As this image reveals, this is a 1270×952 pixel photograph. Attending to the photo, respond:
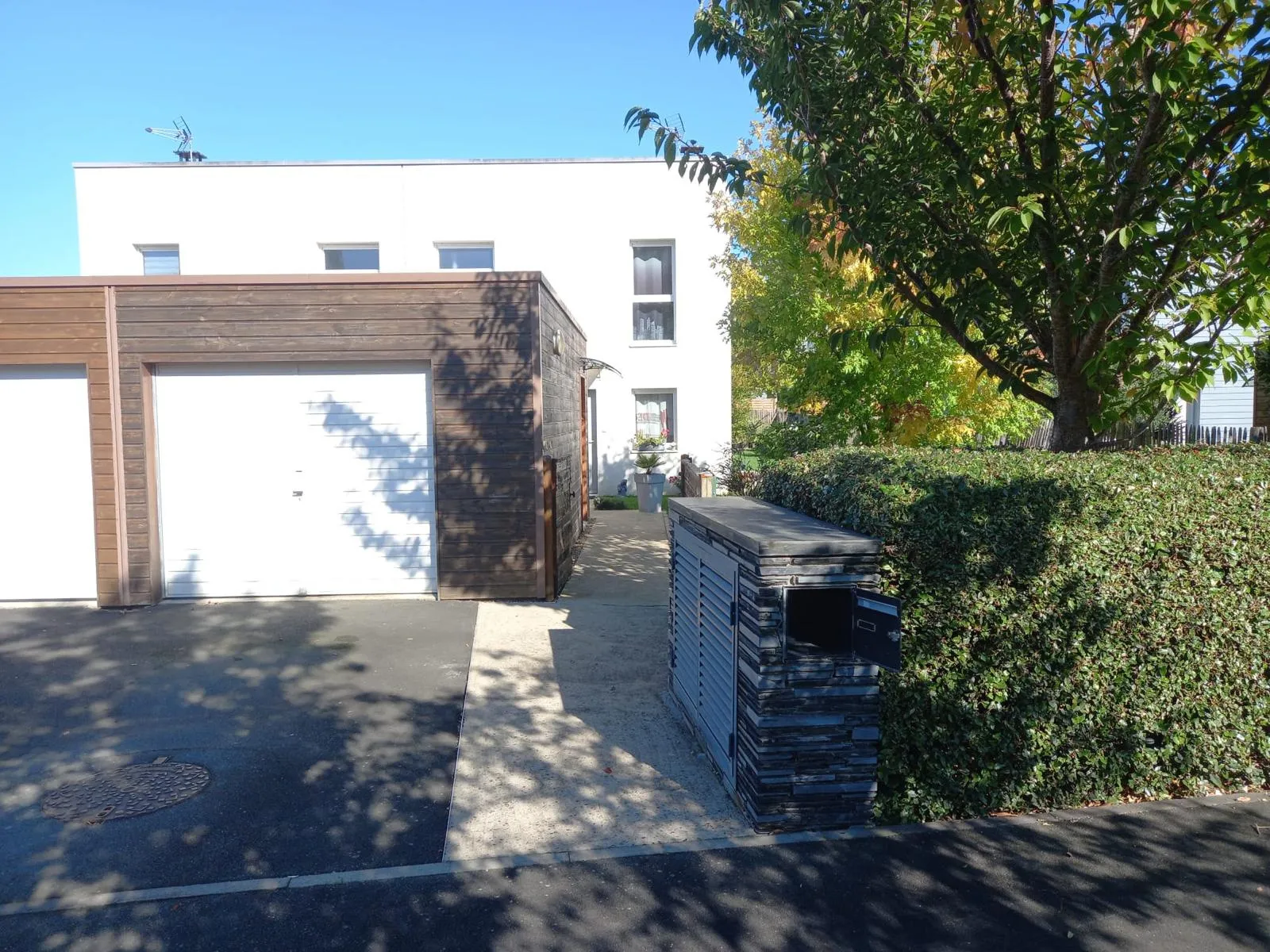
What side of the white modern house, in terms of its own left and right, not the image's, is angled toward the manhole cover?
front

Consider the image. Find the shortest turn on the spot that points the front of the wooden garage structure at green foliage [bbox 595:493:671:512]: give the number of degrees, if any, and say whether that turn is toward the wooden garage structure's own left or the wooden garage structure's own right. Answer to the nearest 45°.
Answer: approximately 135° to the wooden garage structure's own left

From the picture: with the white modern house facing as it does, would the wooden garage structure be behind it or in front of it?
in front

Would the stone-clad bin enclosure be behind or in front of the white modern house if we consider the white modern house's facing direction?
in front

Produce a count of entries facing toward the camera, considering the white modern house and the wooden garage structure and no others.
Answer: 2

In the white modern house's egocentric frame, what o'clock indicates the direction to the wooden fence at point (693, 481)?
The wooden fence is roughly at 11 o'clock from the white modern house.

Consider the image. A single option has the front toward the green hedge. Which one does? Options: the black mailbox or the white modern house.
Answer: the white modern house

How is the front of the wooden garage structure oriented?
toward the camera

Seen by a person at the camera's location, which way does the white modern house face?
facing the viewer

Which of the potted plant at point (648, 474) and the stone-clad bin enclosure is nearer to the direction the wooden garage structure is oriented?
the stone-clad bin enclosure

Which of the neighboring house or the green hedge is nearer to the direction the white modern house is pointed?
the green hedge
